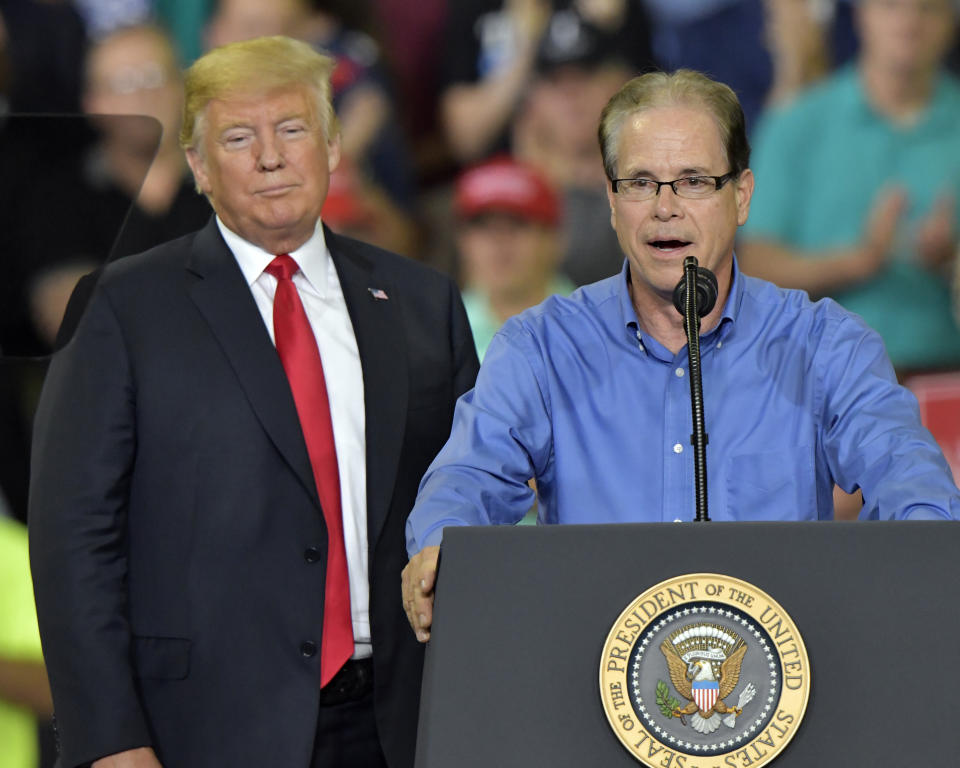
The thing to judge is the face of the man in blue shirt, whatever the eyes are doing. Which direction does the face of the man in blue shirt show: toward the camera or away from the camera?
toward the camera

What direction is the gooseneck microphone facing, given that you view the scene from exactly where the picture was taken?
facing away from the viewer

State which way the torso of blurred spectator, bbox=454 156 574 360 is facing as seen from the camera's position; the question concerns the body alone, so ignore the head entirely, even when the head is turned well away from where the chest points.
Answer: toward the camera

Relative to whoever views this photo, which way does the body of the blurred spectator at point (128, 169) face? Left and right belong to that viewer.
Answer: facing the viewer

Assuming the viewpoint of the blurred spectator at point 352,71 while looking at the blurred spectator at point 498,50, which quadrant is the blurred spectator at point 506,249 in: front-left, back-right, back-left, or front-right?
front-right

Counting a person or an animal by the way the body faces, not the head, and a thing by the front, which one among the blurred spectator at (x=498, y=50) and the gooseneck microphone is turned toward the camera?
the blurred spectator

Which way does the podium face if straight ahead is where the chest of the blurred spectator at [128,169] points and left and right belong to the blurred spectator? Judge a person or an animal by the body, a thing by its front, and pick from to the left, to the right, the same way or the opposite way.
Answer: the same way

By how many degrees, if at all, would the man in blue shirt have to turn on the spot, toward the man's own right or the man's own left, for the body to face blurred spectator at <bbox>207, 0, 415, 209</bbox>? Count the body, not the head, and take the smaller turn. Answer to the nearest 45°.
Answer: approximately 135° to the man's own right

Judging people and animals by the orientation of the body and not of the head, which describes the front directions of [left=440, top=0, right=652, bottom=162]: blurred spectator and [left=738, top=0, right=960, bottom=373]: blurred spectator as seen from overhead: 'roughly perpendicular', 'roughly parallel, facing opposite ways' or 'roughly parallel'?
roughly parallel

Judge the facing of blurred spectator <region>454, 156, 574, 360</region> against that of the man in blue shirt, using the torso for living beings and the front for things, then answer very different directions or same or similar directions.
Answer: same or similar directions

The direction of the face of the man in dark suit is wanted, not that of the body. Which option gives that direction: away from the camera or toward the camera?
toward the camera

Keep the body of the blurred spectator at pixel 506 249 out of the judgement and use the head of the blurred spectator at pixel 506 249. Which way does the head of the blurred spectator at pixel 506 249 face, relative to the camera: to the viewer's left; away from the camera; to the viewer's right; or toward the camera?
toward the camera

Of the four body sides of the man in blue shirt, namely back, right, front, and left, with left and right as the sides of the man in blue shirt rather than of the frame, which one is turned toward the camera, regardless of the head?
front

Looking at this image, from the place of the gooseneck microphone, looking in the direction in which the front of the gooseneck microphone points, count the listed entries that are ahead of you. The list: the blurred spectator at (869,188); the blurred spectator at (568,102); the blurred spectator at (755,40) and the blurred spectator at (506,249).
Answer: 4

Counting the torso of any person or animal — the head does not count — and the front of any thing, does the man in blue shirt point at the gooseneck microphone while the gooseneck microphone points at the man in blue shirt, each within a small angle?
yes
